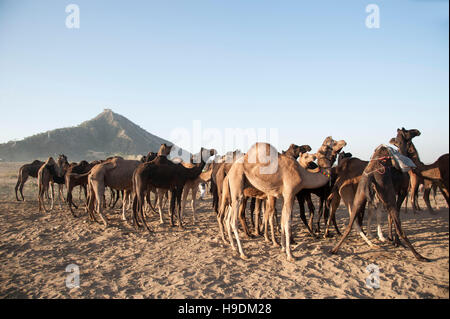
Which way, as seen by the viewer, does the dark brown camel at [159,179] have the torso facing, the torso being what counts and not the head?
to the viewer's right

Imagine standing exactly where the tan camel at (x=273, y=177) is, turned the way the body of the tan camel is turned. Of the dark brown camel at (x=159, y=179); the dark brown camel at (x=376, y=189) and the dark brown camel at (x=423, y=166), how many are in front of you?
2

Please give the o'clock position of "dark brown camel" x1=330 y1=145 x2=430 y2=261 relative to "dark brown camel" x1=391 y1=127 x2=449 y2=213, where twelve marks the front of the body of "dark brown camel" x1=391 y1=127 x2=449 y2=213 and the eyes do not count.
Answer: "dark brown camel" x1=330 y1=145 x2=430 y2=261 is roughly at 10 o'clock from "dark brown camel" x1=391 y1=127 x2=449 y2=213.

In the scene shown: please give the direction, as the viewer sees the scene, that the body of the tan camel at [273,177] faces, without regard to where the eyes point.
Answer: to the viewer's right

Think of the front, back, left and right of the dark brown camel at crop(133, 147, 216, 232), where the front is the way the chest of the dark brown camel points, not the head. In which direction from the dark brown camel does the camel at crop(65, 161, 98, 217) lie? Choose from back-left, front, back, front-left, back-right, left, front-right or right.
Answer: back-left

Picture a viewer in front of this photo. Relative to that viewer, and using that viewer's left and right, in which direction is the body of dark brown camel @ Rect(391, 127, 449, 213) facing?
facing to the left of the viewer
